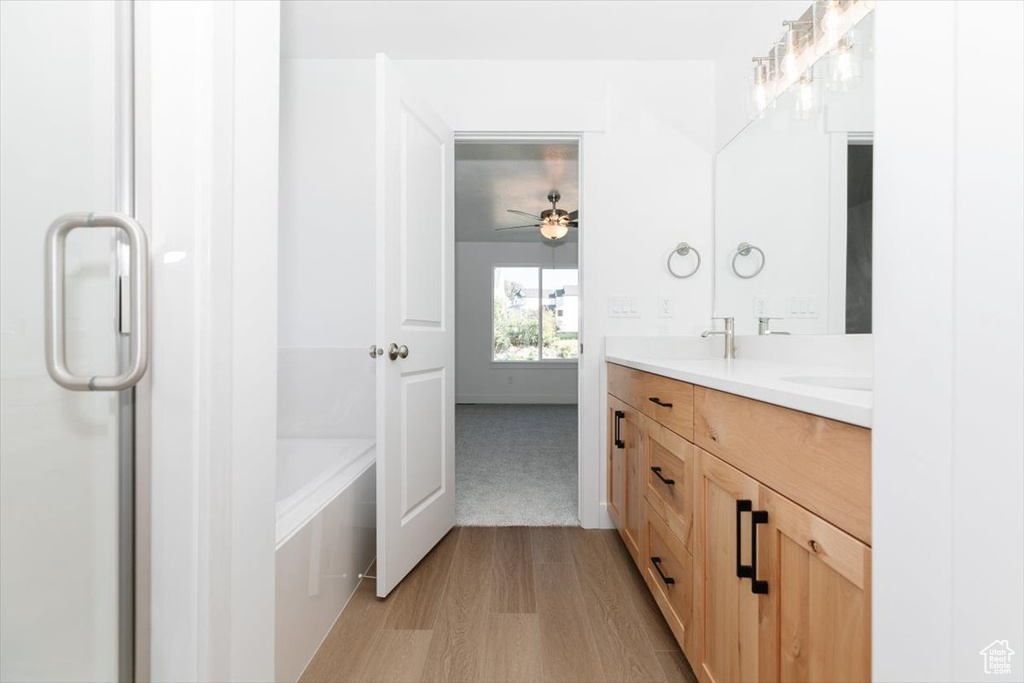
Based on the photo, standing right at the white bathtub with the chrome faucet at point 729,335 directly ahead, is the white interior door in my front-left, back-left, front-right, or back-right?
front-left

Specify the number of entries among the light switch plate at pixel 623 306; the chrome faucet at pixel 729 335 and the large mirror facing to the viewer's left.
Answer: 2

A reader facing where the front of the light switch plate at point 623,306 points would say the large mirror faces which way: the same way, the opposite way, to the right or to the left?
to the right

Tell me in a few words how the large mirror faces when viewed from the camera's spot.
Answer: facing to the left of the viewer

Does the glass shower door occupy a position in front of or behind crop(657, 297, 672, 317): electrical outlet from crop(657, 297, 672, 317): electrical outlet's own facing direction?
in front

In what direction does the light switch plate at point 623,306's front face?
toward the camera

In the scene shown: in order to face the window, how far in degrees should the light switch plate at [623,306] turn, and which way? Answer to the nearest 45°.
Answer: approximately 180°

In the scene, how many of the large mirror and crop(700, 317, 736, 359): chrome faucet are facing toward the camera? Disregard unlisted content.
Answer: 0

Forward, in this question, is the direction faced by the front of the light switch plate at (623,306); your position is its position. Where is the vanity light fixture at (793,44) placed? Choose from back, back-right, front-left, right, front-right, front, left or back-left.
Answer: front-left

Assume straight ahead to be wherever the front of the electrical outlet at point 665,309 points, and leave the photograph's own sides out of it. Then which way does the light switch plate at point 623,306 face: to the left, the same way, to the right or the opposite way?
the same way

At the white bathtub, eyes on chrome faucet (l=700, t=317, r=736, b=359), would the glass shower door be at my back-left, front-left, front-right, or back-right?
back-right

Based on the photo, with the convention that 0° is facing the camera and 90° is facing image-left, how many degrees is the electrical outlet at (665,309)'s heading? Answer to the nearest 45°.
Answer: approximately 0°

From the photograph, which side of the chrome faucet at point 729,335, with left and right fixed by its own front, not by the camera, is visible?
left

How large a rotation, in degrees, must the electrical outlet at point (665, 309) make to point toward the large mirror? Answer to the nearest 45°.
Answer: approximately 45° to its left
